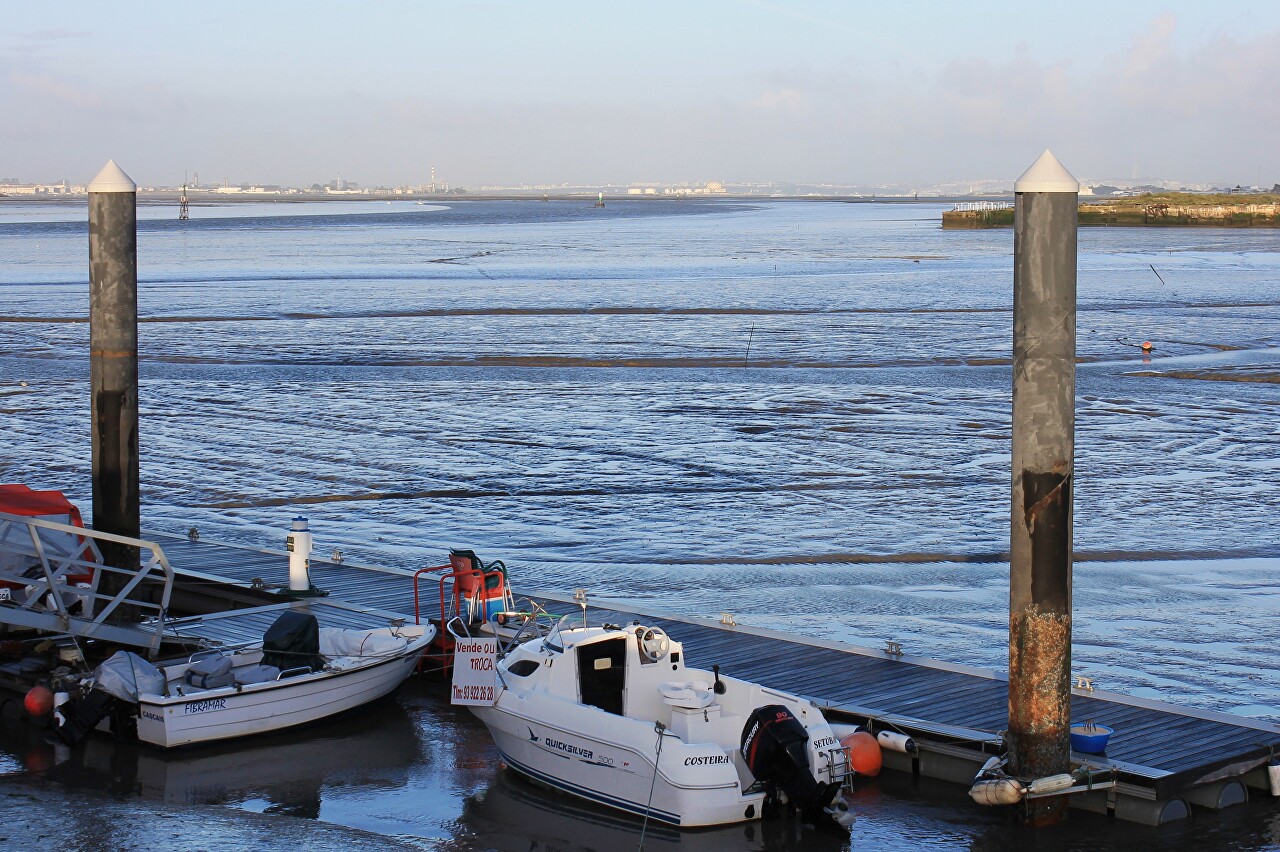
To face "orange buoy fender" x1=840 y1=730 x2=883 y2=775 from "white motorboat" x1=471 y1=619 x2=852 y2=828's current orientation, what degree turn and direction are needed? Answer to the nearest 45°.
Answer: approximately 135° to its right

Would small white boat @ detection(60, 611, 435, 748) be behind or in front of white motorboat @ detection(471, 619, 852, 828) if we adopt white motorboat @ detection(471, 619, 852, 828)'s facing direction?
in front

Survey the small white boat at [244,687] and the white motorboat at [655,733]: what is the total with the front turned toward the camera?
0

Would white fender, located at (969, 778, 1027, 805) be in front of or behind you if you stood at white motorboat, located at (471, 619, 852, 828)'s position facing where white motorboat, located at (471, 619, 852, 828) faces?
behind

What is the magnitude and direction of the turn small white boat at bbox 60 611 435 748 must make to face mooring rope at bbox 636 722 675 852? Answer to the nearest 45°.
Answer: approximately 90° to its right

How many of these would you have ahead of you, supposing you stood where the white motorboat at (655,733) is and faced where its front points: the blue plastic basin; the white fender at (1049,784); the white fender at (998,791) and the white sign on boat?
1

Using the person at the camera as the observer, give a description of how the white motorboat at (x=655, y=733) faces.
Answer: facing away from the viewer and to the left of the viewer

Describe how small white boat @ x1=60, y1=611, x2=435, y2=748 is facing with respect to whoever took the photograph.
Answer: facing away from the viewer and to the right of the viewer
